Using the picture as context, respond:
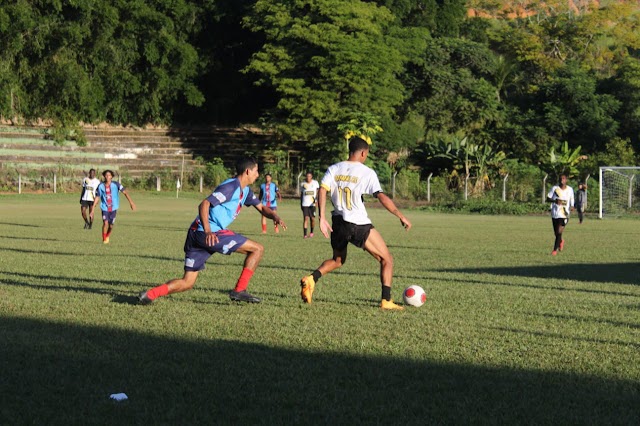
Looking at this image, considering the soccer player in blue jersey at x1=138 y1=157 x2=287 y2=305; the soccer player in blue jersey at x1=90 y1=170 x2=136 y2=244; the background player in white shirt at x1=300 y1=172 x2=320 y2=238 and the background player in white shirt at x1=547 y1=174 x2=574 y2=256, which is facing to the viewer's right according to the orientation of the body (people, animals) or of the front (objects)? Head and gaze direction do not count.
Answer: the soccer player in blue jersey at x1=138 y1=157 x2=287 y2=305

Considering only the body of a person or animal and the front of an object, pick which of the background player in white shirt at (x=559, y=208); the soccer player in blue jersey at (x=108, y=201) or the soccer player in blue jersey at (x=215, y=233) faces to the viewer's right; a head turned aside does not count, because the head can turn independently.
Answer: the soccer player in blue jersey at (x=215, y=233)

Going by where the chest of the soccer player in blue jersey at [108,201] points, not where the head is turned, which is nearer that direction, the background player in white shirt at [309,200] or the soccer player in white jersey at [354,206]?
the soccer player in white jersey

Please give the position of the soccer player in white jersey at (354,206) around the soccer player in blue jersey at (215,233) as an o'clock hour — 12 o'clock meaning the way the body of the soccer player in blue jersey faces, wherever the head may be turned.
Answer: The soccer player in white jersey is roughly at 12 o'clock from the soccer player in blue jersey.

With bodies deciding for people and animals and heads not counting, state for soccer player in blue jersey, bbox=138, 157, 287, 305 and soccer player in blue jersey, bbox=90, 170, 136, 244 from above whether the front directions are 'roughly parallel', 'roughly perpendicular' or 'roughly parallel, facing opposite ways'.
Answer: roughly perpendicular

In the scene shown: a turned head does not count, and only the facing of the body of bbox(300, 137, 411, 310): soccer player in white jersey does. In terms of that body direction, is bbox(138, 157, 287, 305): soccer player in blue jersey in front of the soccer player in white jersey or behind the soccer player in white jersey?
behind

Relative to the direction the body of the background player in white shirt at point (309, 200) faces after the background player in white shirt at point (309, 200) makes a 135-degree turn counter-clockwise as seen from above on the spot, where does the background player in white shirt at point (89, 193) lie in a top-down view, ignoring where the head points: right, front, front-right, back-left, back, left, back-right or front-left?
back-left

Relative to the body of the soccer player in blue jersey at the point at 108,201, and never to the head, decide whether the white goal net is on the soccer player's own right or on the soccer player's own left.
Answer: on the soccer player's own left

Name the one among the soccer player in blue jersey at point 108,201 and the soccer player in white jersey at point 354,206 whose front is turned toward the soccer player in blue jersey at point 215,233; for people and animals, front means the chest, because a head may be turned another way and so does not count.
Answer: the soccer player in blue jersey at point 108,201

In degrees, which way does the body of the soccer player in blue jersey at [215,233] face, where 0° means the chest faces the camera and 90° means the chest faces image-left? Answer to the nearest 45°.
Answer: approximately 270°

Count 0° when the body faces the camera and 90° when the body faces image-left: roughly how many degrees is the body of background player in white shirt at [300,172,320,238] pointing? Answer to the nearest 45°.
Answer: approximately 0°

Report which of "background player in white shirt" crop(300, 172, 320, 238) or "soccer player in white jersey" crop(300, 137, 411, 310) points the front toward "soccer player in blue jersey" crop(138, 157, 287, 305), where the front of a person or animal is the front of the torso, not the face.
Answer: the background player in white shirt
